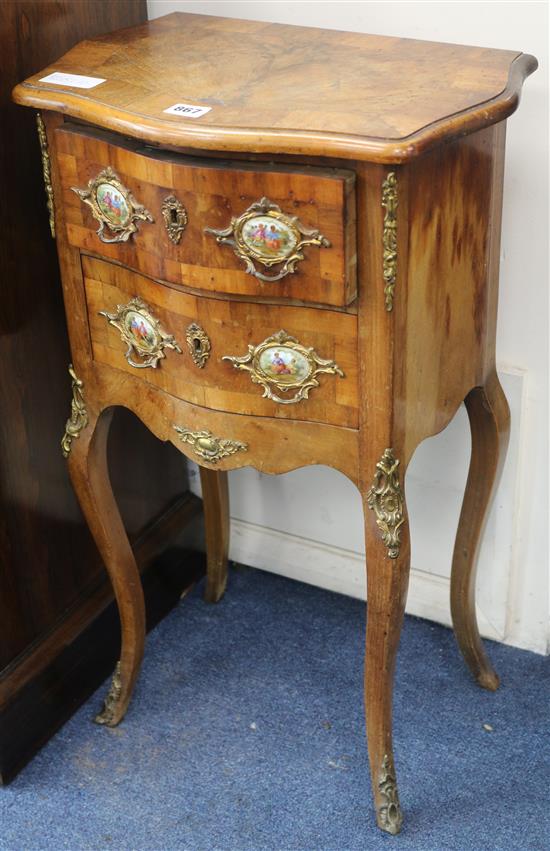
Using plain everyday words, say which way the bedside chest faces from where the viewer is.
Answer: facing the viewer and to the left of the viewer
